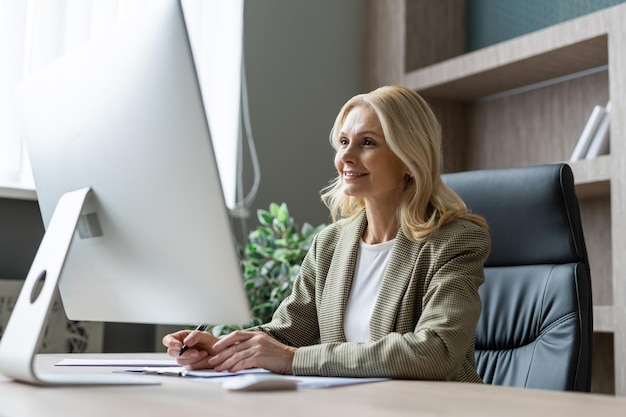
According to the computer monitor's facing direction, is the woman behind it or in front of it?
in front

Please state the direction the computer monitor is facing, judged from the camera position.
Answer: facing away from the viewer and to the right of the viewer

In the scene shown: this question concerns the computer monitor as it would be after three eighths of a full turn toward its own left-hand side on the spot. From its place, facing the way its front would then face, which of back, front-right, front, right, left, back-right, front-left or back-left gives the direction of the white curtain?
right

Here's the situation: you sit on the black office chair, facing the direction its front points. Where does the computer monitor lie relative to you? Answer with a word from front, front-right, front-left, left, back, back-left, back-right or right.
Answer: front

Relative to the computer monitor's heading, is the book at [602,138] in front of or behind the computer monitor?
in front

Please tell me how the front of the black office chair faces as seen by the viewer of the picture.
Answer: facing the viewer and to the left of the viewer

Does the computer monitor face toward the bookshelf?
yes

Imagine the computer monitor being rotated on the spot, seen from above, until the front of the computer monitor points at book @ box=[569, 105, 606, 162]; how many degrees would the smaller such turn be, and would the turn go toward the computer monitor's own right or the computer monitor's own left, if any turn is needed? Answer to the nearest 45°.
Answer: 0° — it already faces it

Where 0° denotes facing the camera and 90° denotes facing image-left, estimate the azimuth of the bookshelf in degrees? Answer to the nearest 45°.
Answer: approximately 45°

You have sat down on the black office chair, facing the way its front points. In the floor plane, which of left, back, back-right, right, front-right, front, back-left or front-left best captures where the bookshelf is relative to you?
back-right

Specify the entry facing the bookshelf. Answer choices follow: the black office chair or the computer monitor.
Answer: the computer monitor

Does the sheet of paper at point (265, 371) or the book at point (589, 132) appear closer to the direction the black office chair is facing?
the sheet of paper

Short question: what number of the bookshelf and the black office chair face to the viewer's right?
0

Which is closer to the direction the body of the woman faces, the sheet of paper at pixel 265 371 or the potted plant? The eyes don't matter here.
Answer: the sheet of paper

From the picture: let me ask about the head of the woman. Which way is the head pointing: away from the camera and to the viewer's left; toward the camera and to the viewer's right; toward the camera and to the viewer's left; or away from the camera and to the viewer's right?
toward the camera and to the viewer's left
